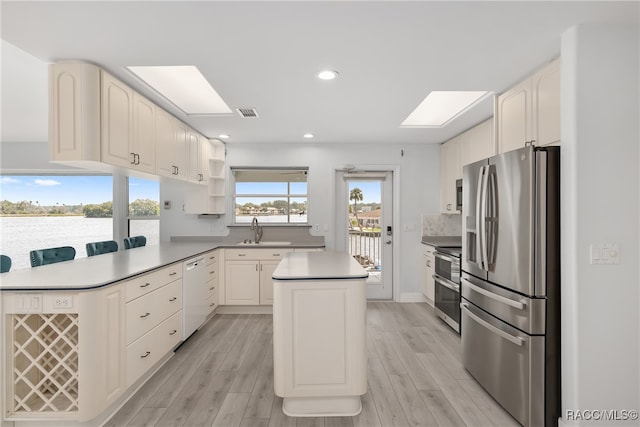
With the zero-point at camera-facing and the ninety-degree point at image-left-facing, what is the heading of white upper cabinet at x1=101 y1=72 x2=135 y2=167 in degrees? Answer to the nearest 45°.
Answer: approximately 315°

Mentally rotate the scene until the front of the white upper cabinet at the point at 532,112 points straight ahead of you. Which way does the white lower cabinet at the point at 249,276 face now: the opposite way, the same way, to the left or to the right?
to the left

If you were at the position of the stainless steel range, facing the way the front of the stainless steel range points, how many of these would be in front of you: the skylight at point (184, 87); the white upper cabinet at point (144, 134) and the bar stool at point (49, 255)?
3

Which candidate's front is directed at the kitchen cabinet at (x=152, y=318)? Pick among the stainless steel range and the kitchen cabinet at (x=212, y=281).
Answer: the stainless steel range

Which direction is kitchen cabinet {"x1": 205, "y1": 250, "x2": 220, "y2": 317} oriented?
to the viewer's right

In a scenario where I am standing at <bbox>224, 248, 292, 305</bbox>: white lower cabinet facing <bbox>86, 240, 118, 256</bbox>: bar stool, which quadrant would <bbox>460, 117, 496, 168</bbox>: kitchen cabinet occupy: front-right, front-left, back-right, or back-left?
back-left

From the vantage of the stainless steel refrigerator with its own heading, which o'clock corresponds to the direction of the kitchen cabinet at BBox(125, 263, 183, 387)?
The kitchen cabinet is roughly at 1 o'clock from the stainless steel refrigerator.

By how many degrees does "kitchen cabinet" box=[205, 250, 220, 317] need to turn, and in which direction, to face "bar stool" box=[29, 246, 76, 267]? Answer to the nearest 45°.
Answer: approximately 135° to its right

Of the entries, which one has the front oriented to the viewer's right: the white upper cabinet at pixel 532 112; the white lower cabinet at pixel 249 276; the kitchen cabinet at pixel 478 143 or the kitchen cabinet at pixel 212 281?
the kitchen cabinet at pixel 212 281

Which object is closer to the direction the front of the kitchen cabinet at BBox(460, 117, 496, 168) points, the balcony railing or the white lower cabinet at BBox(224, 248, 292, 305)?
the white lower cabinet
